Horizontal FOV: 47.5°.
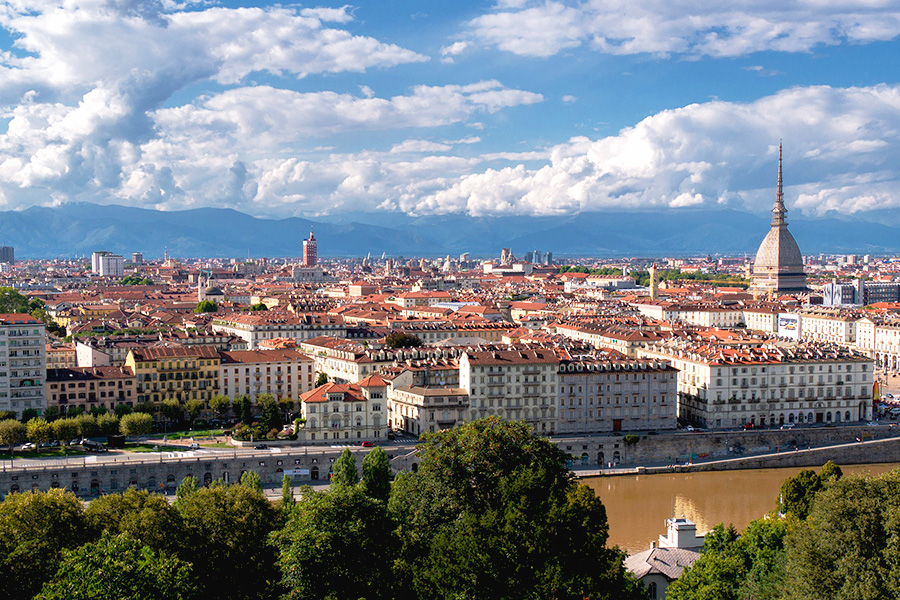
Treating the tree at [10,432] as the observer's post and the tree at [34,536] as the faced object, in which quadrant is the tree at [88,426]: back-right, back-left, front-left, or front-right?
back-left

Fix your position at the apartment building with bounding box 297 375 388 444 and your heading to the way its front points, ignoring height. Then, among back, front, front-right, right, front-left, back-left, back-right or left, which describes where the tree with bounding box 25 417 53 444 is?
right

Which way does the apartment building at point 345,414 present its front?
toward the camera

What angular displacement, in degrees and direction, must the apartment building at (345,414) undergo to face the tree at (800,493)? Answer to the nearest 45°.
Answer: approximately 45° to its left

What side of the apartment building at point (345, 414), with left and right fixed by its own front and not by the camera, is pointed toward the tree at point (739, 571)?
front

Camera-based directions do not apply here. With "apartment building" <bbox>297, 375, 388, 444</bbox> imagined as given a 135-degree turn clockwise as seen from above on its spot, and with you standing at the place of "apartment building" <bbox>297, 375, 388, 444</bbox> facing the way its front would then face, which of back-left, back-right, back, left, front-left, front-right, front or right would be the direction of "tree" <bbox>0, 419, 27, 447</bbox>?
front-left

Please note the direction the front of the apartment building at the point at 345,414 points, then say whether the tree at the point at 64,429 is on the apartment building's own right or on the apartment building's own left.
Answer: on the apartment building's own right

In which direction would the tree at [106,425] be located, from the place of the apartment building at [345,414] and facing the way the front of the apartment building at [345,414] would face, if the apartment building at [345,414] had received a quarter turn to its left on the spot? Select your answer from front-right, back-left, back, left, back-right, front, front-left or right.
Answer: back

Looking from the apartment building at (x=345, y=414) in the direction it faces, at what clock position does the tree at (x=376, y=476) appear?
The tree is roughly at 12 o'clock from the apartment building.

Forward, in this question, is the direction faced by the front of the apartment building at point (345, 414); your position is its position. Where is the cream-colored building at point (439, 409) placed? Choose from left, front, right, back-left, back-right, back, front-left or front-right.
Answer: left

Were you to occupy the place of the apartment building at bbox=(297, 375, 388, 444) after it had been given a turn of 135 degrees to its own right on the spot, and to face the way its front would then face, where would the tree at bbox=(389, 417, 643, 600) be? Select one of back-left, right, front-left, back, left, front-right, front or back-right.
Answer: back-left

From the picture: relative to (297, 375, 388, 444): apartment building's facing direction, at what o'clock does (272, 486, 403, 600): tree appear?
The tree is roughly at 12 o'clock from the apartment building.

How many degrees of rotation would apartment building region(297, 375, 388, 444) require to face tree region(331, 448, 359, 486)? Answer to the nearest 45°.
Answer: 0° — it already faces it

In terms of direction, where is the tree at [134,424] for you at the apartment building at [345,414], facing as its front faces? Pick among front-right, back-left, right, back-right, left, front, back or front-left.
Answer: right

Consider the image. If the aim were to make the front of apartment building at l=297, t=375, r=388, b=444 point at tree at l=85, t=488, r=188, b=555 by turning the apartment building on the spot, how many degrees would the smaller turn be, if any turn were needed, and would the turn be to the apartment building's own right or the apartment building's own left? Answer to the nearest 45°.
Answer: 0° — it already faces it

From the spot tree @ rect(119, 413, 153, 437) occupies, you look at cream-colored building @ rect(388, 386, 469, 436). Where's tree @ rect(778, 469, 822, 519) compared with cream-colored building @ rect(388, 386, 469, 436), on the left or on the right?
right

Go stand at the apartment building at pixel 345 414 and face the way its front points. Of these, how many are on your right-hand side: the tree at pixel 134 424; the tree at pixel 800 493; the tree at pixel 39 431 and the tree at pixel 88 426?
3

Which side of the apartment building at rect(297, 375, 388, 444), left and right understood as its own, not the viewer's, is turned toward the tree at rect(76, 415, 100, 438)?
right
